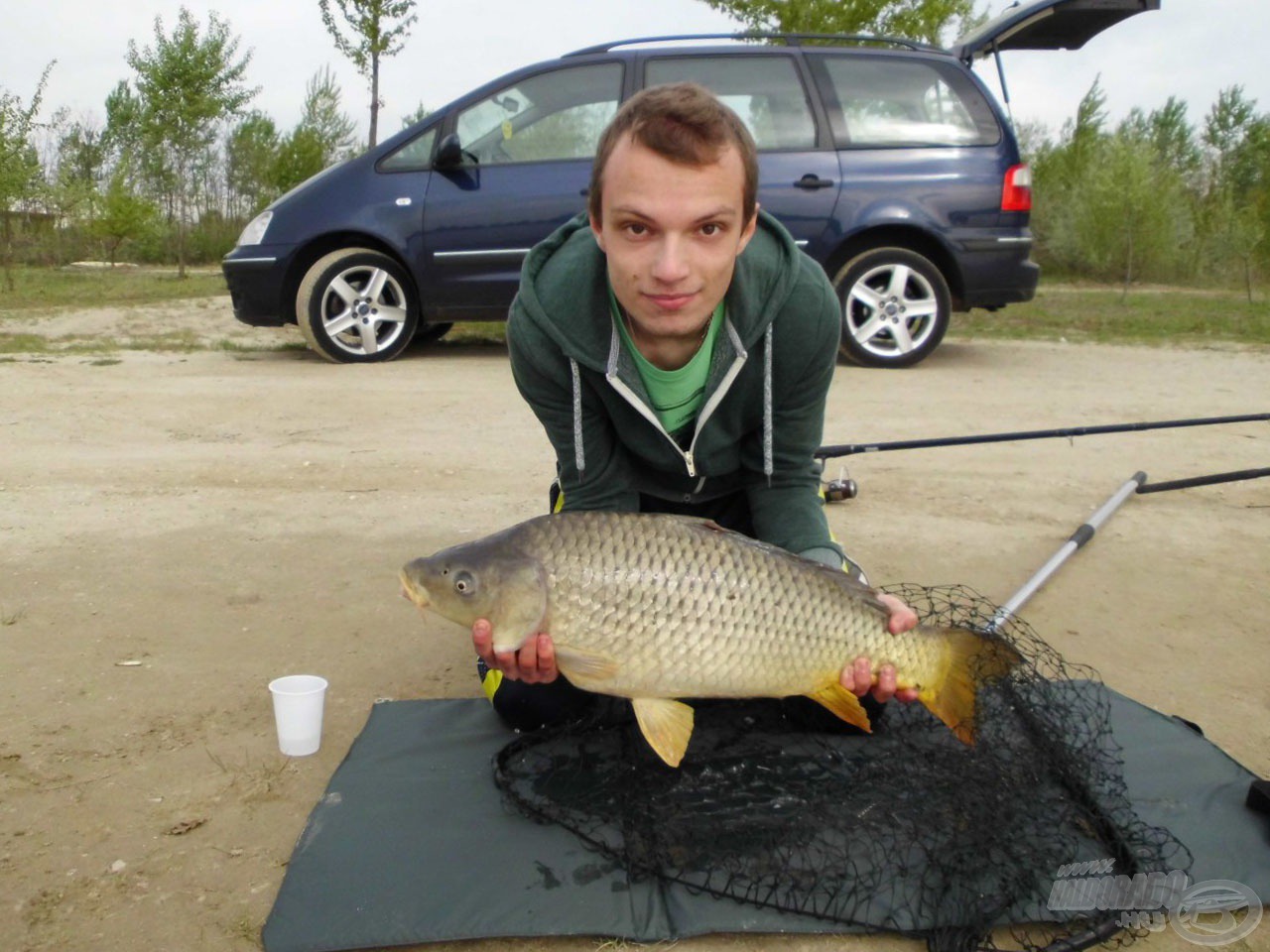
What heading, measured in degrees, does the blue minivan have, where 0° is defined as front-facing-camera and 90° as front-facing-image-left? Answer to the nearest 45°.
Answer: approximately 90°

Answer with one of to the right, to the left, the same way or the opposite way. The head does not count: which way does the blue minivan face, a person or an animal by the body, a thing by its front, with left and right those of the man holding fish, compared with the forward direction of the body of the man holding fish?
to the right

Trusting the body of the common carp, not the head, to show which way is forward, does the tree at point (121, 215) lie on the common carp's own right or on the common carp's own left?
on the common carp's own right

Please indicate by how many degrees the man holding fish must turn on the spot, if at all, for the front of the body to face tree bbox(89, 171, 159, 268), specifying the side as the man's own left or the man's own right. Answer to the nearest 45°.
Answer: approximately 135° to the man's own right

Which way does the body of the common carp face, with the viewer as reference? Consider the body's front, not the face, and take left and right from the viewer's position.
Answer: facing to the left of the viewer

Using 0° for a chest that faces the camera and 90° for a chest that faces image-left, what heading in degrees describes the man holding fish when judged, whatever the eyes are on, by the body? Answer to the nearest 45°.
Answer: approximately 0°

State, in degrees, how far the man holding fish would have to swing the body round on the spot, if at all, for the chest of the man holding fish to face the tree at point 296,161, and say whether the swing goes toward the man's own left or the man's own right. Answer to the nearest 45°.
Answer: approximately 180°

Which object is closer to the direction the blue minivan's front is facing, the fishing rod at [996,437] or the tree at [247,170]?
the tree

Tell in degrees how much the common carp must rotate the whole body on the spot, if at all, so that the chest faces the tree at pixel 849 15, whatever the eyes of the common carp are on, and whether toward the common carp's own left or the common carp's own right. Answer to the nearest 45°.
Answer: approximately 90° to the common carp's own right

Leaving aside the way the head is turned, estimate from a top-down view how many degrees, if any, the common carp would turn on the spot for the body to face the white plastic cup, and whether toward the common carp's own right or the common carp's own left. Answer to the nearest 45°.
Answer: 0° — it already faces it

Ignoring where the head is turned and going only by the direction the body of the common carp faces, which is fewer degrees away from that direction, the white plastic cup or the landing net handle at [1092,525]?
the white plastic cup
